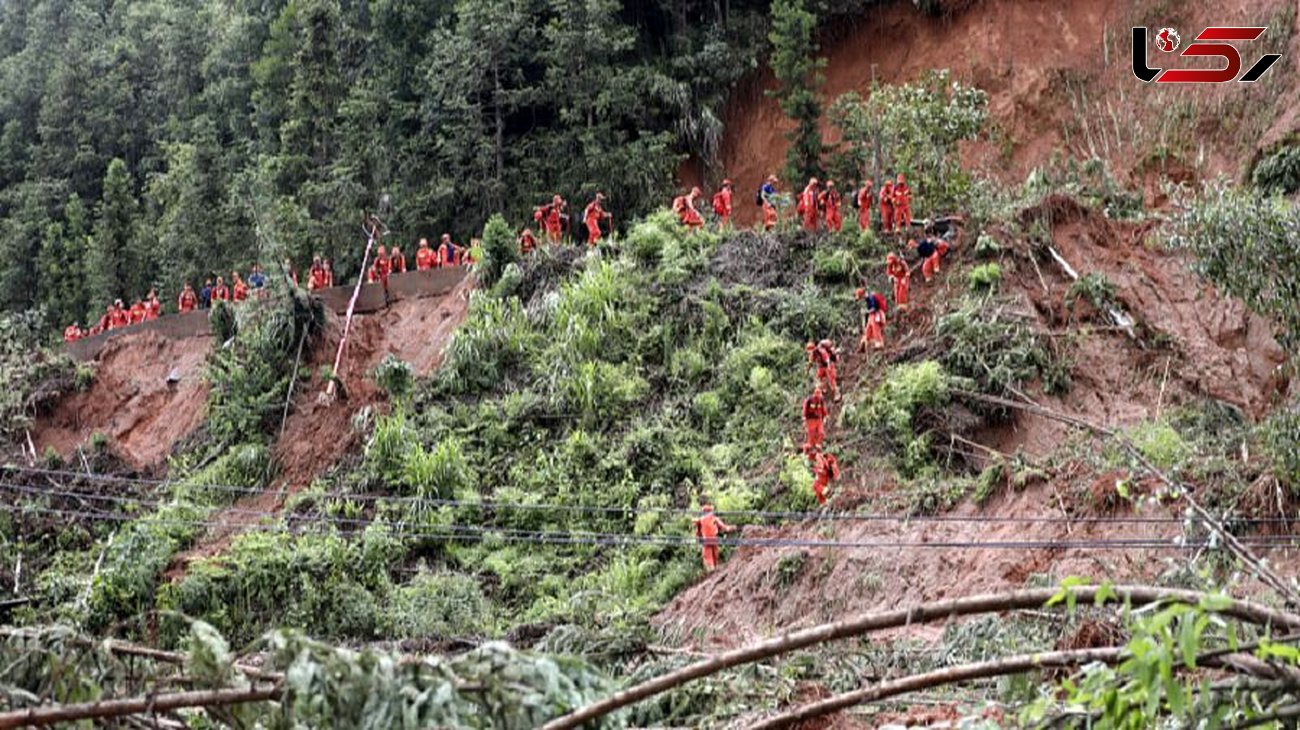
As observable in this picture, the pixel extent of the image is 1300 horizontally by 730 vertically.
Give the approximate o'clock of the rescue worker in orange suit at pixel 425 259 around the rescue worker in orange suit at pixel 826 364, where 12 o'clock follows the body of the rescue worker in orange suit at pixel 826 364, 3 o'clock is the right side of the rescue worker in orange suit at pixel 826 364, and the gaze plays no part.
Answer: the rescue worker in orange suit at pixel 425 259 is roughly at 3 o'clock from the rescue worker in orange suit at pixel 826 364.

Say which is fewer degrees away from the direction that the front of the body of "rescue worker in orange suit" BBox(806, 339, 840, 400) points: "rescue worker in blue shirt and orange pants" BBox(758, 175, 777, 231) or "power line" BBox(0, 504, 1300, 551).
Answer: the power line

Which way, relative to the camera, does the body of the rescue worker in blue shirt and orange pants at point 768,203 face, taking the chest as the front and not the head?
to the viewer's right

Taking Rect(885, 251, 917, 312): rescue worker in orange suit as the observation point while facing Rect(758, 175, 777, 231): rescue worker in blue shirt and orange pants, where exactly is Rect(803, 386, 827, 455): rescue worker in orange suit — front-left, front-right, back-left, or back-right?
back-left

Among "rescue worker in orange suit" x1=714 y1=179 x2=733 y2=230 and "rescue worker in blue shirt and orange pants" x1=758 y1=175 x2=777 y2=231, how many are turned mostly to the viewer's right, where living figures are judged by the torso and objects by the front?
2

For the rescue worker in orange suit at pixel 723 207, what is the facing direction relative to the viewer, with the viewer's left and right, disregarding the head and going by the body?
facing to the right of the viewer

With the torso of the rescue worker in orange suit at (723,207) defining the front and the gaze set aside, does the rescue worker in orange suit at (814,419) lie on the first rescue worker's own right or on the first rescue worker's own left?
on the first rescue worker's own right

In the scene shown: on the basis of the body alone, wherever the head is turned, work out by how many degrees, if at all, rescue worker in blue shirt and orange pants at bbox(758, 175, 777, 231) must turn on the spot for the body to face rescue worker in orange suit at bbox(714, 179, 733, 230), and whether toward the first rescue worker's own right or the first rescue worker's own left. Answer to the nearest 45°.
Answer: approximately 135° to the first rescue worker's own left

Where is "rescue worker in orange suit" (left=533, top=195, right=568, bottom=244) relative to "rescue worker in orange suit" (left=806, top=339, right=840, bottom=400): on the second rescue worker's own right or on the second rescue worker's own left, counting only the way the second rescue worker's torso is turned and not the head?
on the second rescue worker's own right

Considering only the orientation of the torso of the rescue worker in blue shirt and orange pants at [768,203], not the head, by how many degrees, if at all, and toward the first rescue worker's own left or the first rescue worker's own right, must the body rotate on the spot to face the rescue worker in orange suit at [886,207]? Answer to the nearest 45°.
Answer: approximately 45° to the first rescue worker's own right

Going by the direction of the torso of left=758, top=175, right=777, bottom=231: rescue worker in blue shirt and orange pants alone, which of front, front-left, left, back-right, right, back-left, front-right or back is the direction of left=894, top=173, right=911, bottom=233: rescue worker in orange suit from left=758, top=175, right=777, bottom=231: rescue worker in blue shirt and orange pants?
front-right

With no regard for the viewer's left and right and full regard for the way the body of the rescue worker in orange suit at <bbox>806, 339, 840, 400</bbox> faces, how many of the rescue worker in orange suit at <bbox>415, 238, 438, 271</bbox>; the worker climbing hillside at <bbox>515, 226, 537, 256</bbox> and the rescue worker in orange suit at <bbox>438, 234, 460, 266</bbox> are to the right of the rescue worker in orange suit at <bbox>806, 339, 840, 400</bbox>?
3

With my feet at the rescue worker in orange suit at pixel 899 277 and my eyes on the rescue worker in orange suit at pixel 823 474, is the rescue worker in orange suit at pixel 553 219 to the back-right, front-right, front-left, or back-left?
back-right
